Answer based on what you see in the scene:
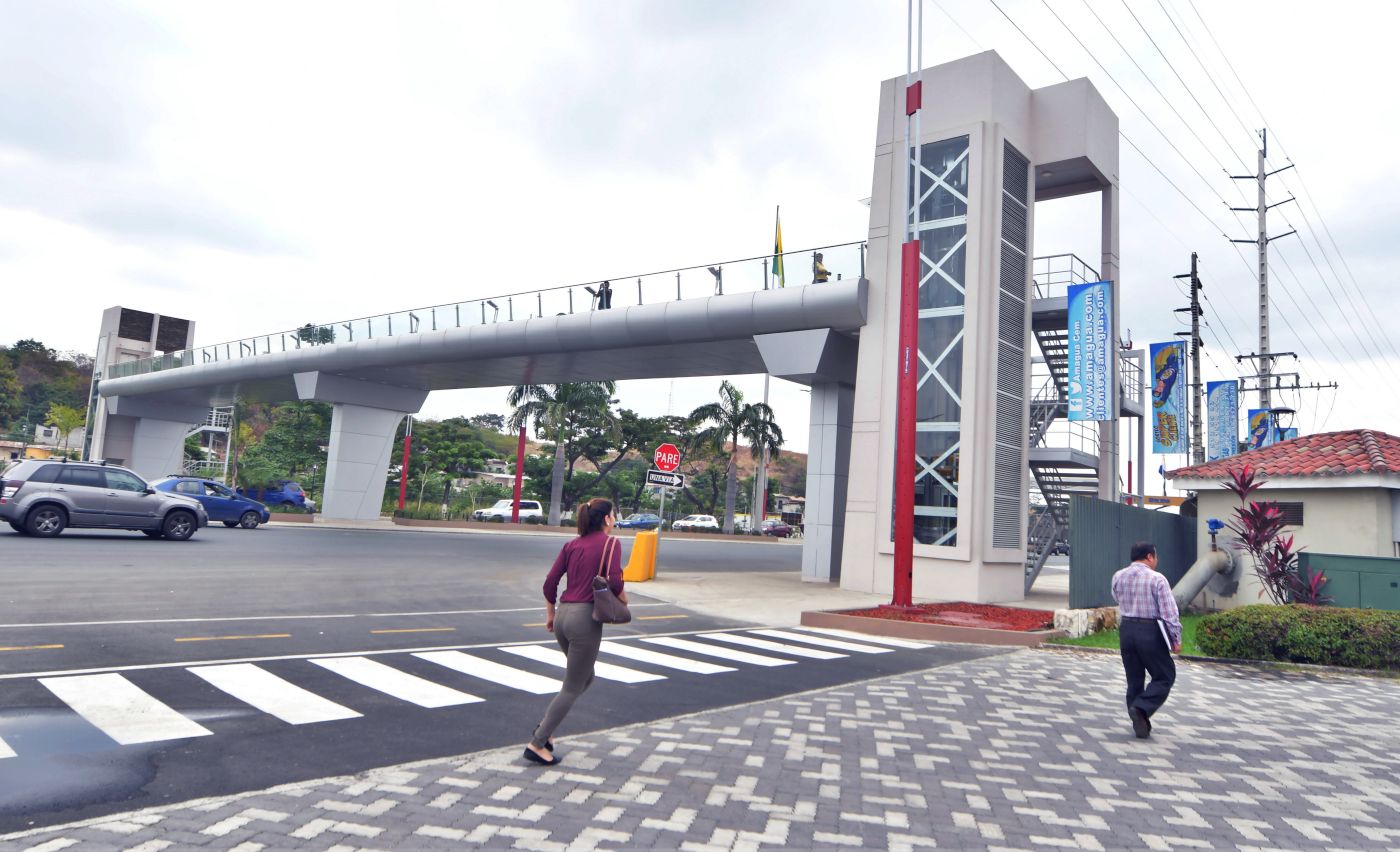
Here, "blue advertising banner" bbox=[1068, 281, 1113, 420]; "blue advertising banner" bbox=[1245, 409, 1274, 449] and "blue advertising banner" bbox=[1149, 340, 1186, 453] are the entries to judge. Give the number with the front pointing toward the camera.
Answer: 3

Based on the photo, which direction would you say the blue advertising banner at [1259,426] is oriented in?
toward the camera

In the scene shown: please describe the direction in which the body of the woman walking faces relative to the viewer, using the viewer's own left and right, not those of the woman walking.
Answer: facing away from the viewer and to the right of the viewer

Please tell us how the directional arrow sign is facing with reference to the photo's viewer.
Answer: facing the viewer

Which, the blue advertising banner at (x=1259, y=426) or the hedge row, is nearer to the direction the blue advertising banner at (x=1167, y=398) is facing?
the hedge row

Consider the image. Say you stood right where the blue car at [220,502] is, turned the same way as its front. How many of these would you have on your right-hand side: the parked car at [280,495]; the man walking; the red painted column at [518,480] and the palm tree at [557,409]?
1

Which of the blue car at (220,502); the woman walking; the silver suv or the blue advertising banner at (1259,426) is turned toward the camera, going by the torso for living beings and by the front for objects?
the blue advertising banner

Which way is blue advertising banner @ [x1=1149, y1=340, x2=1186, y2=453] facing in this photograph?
toward the camera

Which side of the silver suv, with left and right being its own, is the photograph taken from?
right

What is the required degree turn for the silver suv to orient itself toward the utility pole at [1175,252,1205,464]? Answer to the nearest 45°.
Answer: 0° — it already faces it

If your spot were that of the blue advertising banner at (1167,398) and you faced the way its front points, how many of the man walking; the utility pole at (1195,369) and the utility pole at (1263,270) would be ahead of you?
1

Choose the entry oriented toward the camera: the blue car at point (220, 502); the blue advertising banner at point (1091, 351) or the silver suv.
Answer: the blue advertising banner

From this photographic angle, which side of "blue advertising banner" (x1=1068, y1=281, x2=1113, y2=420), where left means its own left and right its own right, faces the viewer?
front

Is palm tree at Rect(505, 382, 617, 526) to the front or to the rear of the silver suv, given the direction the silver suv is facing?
to the front
